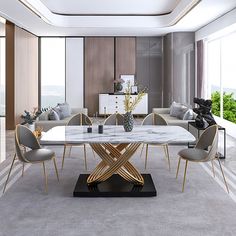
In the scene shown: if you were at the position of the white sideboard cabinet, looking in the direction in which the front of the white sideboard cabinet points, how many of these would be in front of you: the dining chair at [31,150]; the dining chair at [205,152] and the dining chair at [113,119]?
3

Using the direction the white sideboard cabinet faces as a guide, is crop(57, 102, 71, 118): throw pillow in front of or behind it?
in front

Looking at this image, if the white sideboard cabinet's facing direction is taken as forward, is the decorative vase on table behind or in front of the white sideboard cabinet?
in front

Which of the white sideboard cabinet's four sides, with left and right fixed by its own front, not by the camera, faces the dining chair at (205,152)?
front

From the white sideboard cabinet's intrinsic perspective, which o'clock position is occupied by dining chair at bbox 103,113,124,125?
The dining chair is roughly at 12 o'clock from the white sideboard cabinet.

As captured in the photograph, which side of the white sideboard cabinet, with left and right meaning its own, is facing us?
front

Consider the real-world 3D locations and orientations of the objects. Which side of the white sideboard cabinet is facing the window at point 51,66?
right

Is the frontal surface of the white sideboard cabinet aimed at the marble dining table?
yes

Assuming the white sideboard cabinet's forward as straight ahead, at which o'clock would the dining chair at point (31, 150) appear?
The dining chair is roughly at 12 o'clock from the white sideboard cabinet.

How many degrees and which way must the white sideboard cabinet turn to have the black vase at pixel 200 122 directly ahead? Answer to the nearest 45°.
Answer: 0° — it already faces it
